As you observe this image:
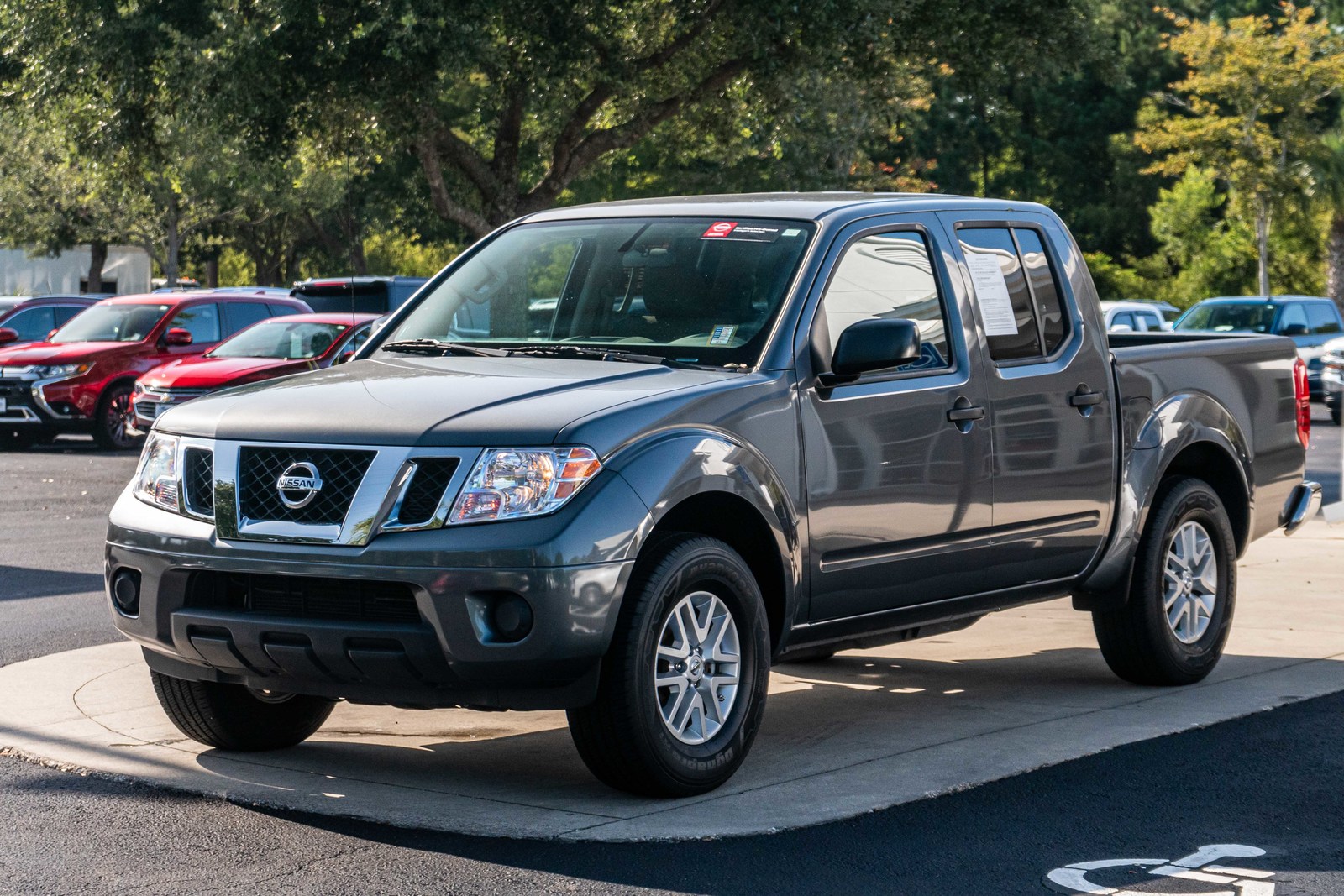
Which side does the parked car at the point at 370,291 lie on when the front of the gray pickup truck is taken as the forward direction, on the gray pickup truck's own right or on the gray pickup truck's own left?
on the gray pickup truck's own right

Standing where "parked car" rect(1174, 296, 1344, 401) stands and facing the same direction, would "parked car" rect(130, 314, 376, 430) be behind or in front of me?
in front

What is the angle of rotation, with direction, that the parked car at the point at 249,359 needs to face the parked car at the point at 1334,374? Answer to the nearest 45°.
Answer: approximately 135° to its left

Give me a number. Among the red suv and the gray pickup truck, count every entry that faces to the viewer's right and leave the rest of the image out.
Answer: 0

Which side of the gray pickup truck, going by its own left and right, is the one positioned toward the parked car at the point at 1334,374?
back

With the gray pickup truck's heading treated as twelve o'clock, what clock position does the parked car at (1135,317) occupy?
The parked car is roughly at 5 o'clock from the gray pickup truck.
